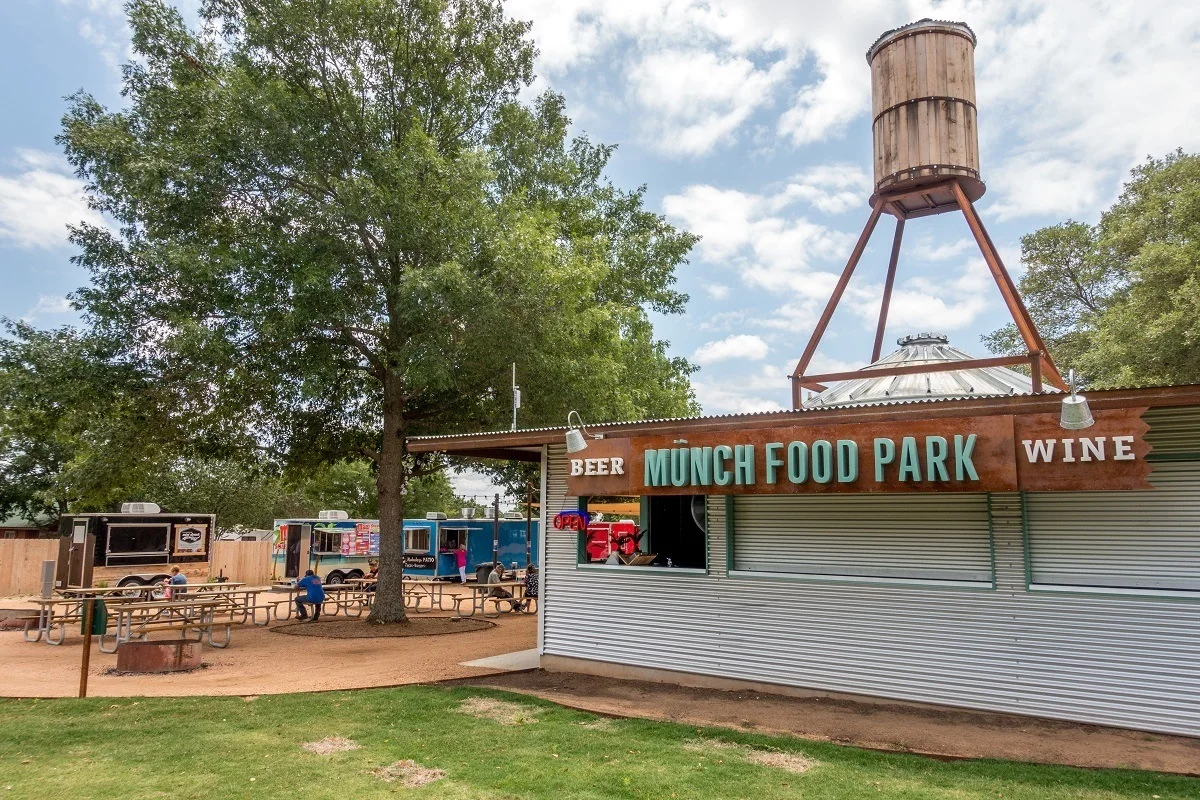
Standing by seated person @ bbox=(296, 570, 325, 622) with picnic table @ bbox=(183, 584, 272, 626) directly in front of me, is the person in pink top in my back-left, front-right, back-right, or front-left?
back-right

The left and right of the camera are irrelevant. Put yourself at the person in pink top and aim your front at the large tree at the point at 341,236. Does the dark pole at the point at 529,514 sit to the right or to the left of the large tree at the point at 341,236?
left

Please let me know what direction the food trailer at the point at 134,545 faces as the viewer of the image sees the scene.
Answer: facing to the right of the viewer

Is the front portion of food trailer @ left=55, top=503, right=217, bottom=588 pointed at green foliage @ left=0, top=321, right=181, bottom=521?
no

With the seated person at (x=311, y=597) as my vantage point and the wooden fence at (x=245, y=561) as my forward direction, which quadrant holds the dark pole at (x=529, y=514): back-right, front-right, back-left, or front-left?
front-right

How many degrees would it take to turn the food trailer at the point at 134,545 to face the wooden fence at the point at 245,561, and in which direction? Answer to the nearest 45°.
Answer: approximately 45° to its left

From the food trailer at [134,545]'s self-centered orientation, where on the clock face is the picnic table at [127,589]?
The picnic table is roughly at 3 o'clock from the food trailer.

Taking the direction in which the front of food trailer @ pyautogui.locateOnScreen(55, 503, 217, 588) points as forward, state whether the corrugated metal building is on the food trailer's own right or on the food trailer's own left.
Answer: on the food trailer's own right
